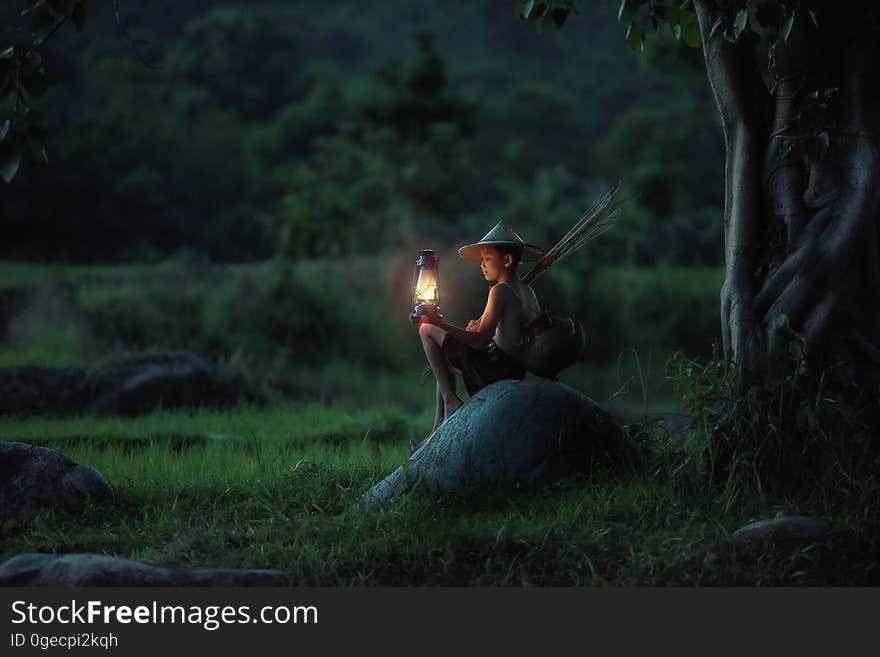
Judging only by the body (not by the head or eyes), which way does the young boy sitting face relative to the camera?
to the viewer's left

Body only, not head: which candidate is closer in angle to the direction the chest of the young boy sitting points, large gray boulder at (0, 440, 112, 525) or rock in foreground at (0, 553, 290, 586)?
the large gray boulder

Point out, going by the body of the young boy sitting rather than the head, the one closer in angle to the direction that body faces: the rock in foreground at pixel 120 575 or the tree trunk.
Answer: the rock in foreground

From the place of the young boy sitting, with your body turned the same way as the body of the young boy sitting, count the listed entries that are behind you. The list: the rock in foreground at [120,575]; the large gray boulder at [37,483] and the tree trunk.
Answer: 1

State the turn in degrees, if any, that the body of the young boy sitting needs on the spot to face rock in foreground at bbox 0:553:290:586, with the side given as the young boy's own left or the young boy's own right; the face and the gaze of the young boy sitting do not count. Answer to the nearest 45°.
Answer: approximately 45° to the young boy's own left

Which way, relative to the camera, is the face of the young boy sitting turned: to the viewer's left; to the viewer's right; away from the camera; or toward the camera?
to the viewer's left

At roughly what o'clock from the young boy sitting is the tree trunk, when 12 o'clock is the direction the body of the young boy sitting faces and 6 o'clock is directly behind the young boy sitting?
The tree trunk is roughly at 6 o'clock from the young boy sitting.

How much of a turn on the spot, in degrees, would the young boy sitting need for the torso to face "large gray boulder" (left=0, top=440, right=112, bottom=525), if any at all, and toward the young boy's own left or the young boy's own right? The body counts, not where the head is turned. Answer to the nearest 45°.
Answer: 0° — they already face it
